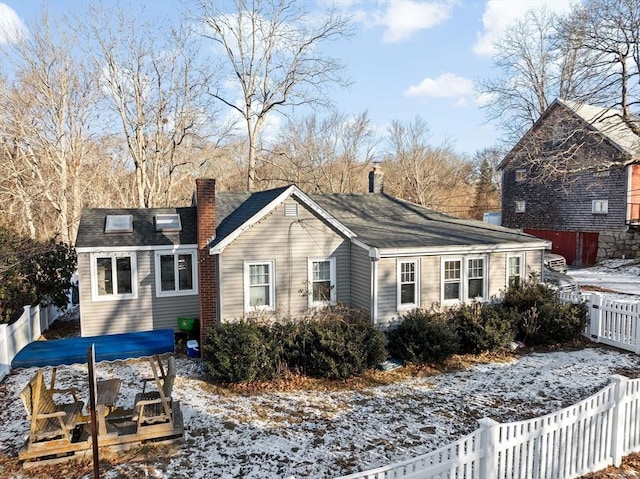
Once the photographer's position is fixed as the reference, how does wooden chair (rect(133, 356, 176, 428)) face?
facing to the left of the viewer

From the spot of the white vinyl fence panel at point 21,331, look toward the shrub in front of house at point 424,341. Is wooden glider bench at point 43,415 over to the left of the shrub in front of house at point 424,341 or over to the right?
right

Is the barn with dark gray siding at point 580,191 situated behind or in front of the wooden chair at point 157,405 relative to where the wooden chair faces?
behind

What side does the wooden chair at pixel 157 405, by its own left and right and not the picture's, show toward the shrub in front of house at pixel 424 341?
back

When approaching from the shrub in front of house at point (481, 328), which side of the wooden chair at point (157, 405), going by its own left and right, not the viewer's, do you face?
back
